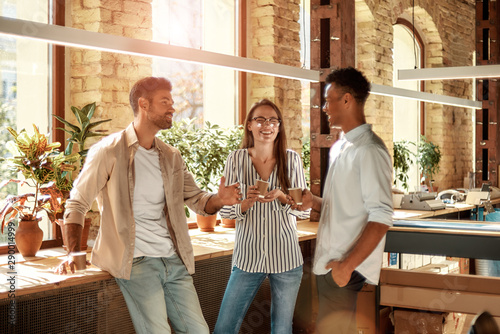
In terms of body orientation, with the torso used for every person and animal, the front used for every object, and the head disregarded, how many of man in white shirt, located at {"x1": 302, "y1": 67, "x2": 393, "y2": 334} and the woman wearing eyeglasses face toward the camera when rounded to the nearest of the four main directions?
1

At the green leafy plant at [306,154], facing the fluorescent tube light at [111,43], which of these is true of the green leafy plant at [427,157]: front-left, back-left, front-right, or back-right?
back-left

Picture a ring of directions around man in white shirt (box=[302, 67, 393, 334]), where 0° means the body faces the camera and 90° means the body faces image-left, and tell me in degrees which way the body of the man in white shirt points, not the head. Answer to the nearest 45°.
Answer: approximately 90°

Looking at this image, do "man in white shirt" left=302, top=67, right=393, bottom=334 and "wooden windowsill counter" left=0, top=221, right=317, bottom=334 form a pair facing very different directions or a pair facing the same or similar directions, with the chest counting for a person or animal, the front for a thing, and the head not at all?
very different directions

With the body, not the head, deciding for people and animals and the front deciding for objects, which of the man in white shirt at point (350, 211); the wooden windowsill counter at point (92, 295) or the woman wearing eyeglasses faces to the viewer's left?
the man in white shirt

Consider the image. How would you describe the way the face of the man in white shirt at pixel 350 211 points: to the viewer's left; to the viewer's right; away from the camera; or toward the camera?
to the viewer's left

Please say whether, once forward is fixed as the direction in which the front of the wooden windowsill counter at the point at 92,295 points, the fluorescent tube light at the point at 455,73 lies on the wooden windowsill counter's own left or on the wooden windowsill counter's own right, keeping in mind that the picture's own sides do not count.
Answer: on the wooden windowsill counter's own left

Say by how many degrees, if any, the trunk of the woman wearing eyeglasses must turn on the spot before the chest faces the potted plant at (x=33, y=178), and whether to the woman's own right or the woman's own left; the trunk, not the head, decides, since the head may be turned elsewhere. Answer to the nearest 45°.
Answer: approximately 90° to the woman's own right

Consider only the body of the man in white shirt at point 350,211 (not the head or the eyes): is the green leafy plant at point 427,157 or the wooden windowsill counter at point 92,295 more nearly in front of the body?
the wooden windowsill counter

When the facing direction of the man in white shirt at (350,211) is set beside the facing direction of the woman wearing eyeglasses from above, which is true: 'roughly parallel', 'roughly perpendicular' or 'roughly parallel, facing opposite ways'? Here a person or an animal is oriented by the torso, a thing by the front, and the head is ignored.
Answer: roughly perpendicular
